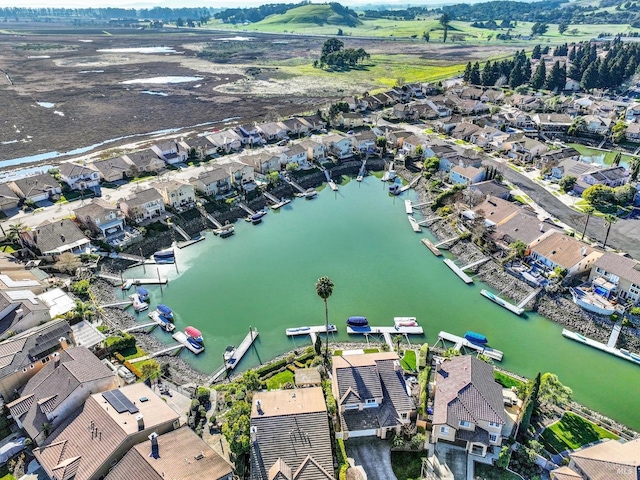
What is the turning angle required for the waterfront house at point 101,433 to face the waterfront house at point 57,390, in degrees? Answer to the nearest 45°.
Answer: approximately 135° to its right

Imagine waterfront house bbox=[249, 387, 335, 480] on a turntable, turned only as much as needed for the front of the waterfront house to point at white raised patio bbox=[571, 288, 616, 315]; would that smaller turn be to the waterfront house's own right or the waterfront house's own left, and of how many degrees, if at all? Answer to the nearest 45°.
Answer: approximately 135° to the waterfront house's own left

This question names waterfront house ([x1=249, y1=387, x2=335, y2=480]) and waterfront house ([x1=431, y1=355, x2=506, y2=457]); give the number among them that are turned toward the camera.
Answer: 2

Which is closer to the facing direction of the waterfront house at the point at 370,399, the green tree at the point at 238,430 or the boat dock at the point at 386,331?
the green tree

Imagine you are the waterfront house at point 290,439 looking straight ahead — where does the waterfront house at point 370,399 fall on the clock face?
the waterfront house at point 370,399 is roughly at 8 o'clock from the waterfront house at point 290,439.

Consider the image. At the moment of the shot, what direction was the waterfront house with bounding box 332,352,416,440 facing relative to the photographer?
facing the viewer

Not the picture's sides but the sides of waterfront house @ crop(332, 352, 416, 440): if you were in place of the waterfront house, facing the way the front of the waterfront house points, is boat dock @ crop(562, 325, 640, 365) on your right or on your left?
on your left

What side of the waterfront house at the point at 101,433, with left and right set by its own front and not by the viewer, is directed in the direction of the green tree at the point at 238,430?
left

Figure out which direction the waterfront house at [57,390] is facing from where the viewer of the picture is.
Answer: facing the viewer and to the left of the viewer

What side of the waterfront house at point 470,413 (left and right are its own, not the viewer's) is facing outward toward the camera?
front

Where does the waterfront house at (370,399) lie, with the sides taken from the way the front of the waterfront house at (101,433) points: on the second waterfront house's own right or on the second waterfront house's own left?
on the second waterfront house's own left

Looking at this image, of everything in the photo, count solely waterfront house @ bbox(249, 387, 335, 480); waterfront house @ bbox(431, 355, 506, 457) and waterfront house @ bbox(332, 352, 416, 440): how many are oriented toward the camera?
3

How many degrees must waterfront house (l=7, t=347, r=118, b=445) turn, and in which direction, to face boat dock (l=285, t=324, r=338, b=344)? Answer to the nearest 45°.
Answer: approximately 135° to its left
